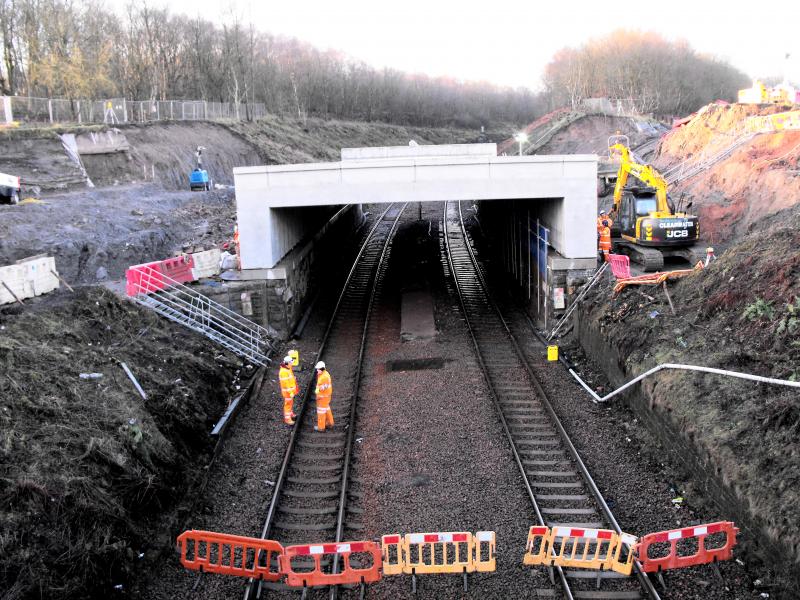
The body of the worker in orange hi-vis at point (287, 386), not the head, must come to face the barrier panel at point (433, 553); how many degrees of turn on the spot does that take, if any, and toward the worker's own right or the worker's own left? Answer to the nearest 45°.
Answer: approximately 90° to the worker's own right

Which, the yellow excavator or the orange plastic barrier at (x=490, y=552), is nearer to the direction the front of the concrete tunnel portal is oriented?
the orange plastic barrier

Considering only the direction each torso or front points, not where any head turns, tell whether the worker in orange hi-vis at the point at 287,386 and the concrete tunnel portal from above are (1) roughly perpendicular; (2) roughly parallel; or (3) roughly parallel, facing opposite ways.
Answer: roughly perpendicular

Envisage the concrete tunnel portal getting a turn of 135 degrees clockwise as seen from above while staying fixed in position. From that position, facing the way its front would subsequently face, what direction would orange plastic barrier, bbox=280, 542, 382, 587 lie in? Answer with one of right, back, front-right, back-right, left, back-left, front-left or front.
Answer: back-left

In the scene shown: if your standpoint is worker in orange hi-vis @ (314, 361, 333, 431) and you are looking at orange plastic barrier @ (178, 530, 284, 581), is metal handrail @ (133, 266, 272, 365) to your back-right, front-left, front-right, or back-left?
back-right

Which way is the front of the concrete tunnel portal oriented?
toward the camera

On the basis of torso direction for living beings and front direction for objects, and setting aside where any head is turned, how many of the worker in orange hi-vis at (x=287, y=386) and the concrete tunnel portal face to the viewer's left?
0

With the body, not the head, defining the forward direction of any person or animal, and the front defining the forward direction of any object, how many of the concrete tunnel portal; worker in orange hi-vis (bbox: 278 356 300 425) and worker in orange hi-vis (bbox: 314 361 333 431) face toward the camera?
1

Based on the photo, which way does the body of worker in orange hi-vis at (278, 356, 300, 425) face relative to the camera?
to the viewer's right

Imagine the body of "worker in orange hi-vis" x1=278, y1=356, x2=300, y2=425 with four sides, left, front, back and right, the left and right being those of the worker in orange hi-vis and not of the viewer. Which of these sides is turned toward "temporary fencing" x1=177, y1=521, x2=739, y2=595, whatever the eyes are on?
right

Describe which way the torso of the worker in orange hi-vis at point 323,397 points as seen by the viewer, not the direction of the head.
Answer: to the viewer's left

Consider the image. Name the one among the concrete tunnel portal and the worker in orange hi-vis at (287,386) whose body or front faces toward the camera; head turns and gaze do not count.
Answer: the concrete tunnel portal

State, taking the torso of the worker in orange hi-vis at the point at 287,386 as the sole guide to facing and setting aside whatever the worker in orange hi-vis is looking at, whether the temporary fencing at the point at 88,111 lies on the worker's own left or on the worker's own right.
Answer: on the worker's own left
